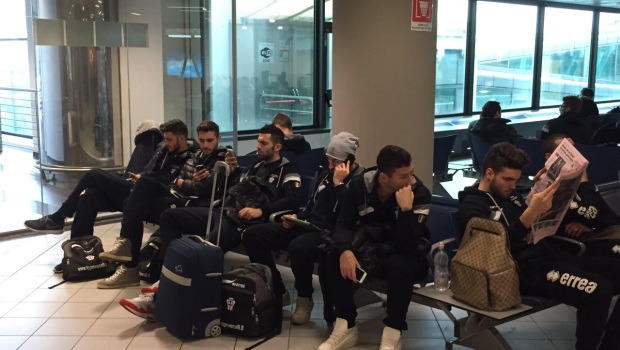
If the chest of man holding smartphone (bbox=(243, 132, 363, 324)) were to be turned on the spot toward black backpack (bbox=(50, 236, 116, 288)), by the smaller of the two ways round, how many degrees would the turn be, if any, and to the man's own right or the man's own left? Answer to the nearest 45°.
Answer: approximately 90° to the man's own right

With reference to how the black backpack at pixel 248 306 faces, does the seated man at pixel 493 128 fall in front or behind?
behind

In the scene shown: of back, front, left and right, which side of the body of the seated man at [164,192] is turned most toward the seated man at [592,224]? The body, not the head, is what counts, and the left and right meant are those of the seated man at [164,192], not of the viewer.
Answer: left

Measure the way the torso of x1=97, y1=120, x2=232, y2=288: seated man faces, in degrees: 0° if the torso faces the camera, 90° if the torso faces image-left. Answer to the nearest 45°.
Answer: approximately 45°

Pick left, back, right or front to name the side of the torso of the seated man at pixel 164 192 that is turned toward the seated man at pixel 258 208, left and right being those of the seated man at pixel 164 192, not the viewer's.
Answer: left
